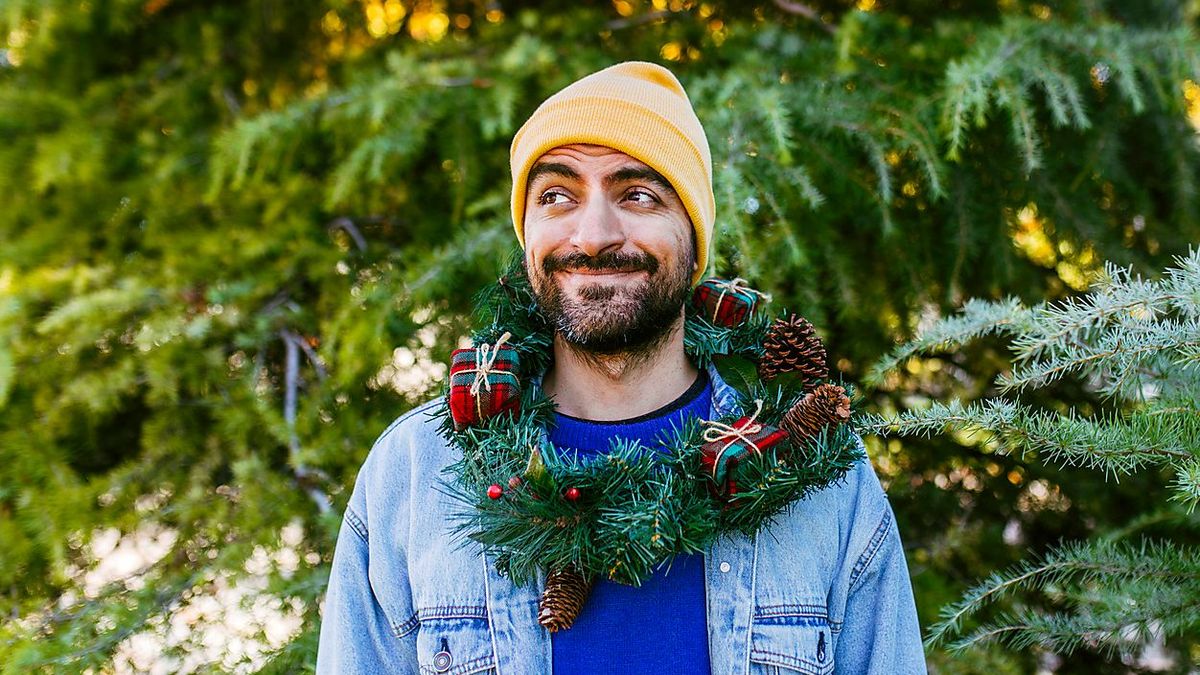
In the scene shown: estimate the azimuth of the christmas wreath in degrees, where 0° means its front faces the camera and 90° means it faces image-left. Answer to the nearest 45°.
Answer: approximately 0°

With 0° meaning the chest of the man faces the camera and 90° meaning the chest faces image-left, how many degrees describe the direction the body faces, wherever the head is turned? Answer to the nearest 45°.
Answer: approximately 0°
